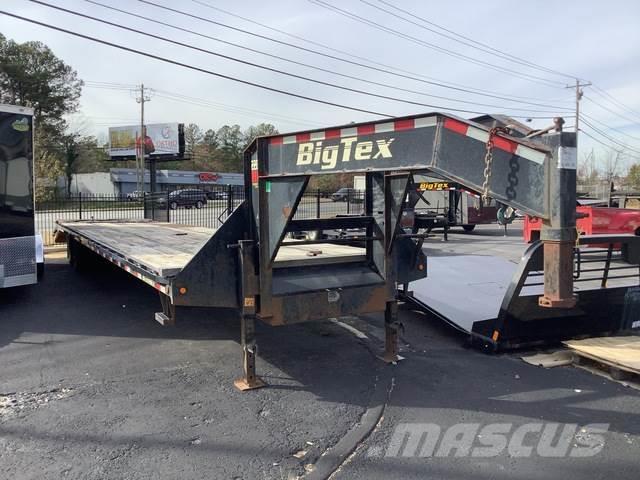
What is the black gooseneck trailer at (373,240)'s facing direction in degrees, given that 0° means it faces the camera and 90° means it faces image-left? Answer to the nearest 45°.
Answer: approximately 315°

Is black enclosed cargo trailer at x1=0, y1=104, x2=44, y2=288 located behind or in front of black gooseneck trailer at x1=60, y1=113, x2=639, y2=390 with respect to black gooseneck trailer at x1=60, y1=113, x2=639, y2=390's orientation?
behind

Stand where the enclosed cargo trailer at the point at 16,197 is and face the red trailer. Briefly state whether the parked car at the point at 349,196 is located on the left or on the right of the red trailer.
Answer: left

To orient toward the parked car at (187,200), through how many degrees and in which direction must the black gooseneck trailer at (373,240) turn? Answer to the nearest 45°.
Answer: approximately 135° to its left

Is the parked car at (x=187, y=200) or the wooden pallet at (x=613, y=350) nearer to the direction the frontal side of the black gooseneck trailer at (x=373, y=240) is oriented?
the wooden pallet

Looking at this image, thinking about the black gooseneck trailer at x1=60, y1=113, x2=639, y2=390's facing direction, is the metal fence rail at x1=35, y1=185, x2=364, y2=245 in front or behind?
behind

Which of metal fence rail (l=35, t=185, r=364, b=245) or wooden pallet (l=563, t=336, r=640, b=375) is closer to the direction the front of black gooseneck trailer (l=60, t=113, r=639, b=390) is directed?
the wooden pallet

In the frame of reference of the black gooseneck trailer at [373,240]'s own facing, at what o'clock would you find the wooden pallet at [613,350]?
The wooden pallet is roughly at 10 o'clock from the black gooseneck trailer.

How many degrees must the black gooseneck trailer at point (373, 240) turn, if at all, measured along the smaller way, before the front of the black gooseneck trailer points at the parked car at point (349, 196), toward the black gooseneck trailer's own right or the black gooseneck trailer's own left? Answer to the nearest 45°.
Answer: approximately 135° to the black gooseneck trailer's own left
